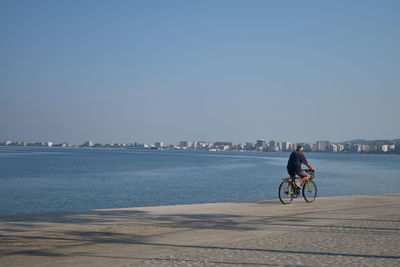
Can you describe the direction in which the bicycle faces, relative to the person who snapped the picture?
facing away from the viewer and to the right of the viewer

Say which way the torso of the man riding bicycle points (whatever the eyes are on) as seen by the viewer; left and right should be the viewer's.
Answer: facing away from the viewer and to the right of the viewer
